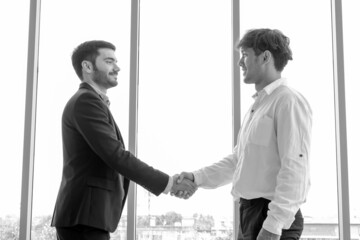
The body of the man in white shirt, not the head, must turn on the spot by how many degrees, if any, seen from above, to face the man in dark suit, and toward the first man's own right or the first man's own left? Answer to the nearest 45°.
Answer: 0° — they already face them

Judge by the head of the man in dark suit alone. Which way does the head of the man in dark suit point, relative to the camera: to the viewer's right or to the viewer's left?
to the viewer's right

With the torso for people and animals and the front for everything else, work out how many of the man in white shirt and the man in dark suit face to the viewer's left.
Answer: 1

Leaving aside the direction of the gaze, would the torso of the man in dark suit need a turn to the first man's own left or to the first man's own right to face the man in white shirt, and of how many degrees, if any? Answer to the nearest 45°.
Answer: approximately 45° to the first man's own right

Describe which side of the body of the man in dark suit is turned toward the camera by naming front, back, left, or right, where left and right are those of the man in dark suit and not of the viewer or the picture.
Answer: right

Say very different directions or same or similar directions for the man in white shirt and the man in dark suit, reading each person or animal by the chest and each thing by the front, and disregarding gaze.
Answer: very different directions

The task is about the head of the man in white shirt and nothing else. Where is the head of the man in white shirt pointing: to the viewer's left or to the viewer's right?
to the viewer's left

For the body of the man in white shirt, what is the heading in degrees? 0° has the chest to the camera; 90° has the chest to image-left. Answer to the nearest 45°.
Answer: approximately 90°

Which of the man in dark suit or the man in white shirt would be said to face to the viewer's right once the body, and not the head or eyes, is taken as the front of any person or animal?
the man in dark suit
